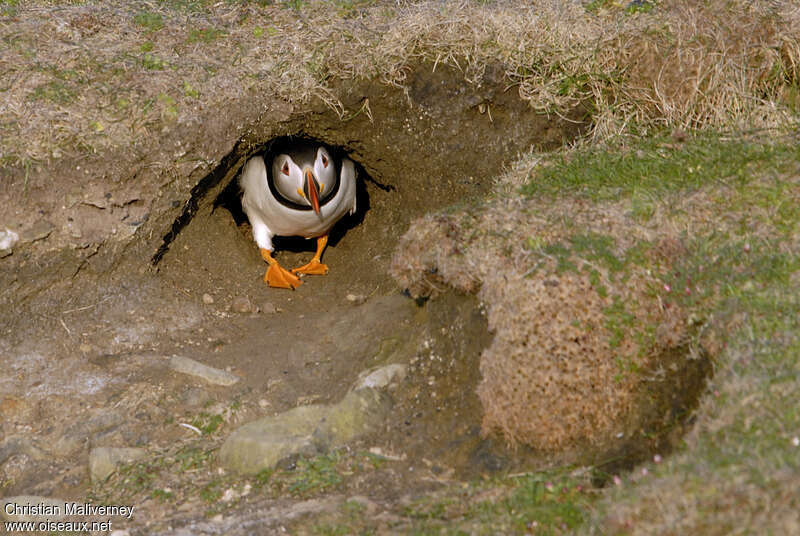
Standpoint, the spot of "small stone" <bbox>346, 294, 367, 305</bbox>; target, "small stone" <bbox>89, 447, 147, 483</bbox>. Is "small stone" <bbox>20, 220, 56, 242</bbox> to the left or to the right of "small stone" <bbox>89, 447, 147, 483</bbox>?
right

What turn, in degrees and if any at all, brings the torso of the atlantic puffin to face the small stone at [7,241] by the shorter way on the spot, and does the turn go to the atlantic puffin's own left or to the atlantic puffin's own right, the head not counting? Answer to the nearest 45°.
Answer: approximately 45° to the atlantic puffin's own right

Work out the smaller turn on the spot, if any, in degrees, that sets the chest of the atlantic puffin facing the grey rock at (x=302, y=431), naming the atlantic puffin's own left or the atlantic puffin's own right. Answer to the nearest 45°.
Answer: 0° — it already faces it

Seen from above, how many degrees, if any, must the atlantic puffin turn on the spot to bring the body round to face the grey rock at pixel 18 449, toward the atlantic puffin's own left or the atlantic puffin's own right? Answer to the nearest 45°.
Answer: approximately 45° to the atlantic puffin's own right

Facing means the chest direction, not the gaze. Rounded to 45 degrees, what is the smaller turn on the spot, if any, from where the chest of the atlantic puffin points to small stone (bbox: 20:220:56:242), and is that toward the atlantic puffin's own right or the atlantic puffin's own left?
approximately 45° to the atlantic puffin's own right

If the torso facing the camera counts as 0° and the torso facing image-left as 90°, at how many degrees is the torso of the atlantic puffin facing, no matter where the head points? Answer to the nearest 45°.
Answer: approximately 0°
